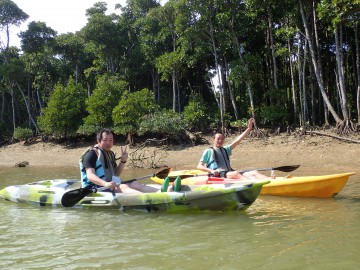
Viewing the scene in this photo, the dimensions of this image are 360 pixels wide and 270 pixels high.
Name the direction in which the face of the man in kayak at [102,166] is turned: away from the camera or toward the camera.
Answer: toward the camera

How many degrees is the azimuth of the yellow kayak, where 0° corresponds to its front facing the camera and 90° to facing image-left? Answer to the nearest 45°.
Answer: approximately 270°

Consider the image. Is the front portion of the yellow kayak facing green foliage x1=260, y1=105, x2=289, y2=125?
no

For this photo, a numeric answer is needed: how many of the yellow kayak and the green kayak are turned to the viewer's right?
2

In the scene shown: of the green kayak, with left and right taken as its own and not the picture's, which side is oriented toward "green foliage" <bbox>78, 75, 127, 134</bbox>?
left

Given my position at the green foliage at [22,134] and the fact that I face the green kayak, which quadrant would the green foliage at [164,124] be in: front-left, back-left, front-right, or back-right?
front-left

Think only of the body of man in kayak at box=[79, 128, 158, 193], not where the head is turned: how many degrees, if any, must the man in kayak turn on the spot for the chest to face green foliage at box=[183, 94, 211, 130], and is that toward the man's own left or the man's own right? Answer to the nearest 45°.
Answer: approximately 135° to the man's own left

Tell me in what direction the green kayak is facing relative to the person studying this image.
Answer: facing to the right of the viewer

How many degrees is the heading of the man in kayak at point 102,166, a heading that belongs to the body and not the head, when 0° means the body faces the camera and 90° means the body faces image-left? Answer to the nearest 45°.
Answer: approximately 315°

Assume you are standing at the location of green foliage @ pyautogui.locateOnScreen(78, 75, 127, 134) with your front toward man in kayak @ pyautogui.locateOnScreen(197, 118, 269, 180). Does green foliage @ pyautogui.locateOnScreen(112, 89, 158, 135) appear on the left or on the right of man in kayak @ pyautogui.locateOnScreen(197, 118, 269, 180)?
left

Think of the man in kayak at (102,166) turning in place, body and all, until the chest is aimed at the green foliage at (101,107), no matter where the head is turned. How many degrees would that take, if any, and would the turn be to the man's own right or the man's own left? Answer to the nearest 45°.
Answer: approximately 135° to the man's own left

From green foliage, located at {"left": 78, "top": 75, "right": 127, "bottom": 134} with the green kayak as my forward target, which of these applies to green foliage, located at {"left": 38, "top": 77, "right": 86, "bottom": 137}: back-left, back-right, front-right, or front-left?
back-right

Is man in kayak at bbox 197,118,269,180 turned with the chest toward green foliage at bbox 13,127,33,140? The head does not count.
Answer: no

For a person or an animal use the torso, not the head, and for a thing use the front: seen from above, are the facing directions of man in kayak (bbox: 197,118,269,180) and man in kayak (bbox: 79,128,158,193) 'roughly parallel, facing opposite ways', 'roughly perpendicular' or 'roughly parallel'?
roughly parallel

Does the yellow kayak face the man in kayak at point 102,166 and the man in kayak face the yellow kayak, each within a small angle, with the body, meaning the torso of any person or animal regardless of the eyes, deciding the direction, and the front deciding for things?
no

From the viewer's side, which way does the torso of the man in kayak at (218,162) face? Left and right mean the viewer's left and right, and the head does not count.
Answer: facing the viewer and to the right of the viewer

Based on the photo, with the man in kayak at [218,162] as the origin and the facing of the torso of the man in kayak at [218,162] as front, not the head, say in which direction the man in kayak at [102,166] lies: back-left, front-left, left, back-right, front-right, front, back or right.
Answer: right

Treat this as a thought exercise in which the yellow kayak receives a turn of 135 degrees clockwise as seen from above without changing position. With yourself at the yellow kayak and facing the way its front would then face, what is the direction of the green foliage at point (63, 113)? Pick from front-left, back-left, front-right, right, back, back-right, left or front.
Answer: right
